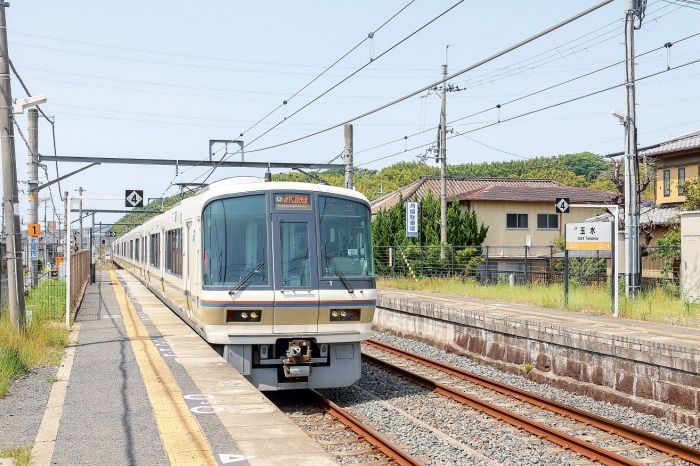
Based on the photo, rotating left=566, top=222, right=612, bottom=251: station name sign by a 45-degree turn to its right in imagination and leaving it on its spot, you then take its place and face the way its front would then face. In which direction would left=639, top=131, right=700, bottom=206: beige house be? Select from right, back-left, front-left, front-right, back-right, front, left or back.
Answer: back-right

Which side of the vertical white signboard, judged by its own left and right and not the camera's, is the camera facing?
front

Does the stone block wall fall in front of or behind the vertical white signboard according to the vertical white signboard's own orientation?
in front

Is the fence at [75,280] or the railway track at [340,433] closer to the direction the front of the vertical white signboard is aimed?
the railway track

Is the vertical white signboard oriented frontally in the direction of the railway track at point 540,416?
yes

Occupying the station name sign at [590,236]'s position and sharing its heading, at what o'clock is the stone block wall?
The stone block wall is roughly at 12 o'clock from the station name sign.

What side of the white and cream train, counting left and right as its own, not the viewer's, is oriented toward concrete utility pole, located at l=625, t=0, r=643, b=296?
left

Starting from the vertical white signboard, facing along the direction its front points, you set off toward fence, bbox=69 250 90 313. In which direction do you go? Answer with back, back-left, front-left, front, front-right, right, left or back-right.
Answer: front-right

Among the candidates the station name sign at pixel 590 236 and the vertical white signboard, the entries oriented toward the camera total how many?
2

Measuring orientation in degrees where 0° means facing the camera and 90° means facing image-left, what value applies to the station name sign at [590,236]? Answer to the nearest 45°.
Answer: approximately 0°

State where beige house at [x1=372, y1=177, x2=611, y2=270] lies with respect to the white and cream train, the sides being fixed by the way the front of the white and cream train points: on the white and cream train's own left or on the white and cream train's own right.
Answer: on the white and cream train's own left

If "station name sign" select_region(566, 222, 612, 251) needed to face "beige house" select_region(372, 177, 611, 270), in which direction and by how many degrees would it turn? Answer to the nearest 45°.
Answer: approximately 180°
